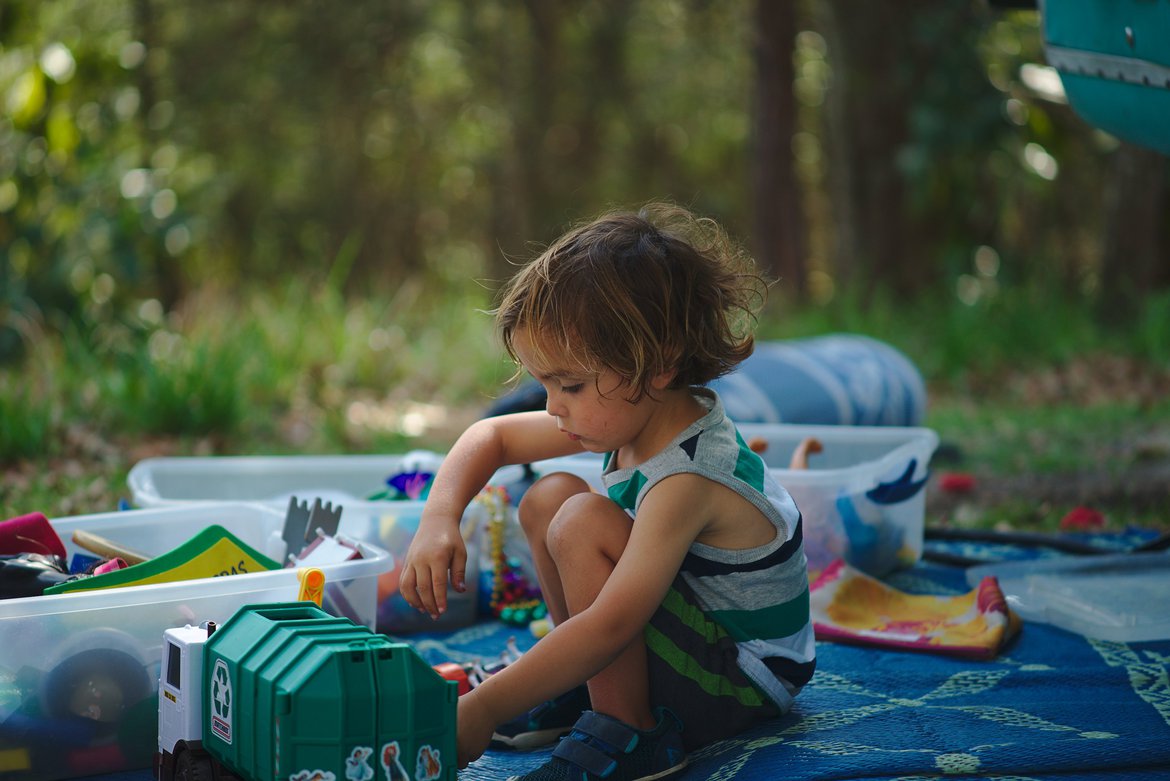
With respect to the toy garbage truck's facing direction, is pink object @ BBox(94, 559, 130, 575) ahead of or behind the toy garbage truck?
ahead

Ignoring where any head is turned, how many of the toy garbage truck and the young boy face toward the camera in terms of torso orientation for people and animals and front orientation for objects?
0

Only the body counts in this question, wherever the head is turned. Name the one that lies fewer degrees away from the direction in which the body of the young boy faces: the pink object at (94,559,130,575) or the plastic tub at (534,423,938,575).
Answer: the pink object

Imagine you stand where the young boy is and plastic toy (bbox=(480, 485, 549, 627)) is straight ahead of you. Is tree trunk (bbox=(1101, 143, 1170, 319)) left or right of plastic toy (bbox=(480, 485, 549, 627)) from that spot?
right

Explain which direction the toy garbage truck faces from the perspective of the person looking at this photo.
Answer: facing away from the viewer and to the left of the viewer

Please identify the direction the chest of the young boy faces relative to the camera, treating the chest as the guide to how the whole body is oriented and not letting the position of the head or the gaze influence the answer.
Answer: to the viewer's left

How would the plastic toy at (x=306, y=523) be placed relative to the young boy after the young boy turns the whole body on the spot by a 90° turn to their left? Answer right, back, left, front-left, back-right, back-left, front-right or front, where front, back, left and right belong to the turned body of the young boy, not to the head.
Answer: back-right

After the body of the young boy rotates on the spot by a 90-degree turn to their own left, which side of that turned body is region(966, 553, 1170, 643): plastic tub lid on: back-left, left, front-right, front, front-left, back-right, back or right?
back-left
